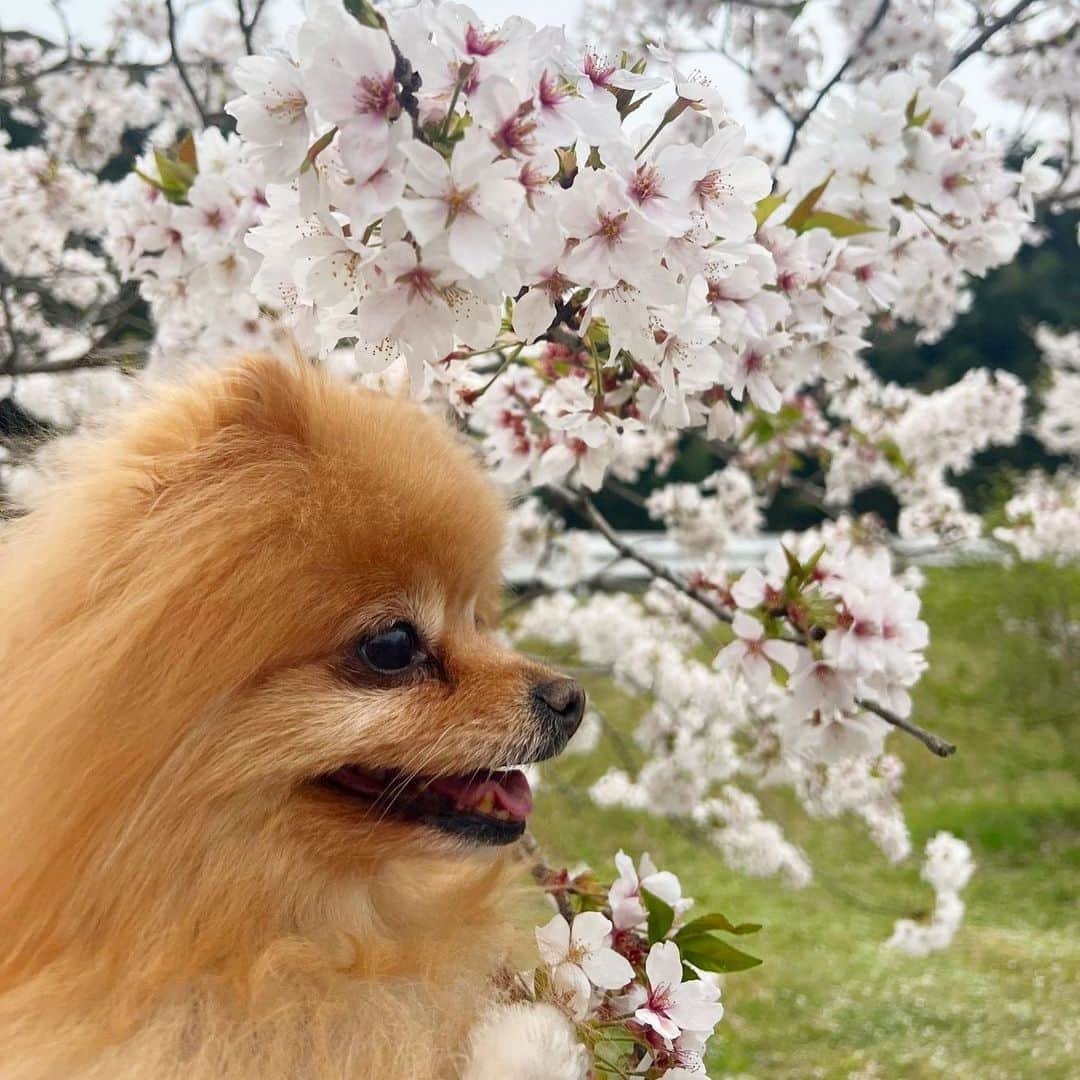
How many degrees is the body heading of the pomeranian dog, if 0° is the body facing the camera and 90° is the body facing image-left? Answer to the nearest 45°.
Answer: approximately 270°

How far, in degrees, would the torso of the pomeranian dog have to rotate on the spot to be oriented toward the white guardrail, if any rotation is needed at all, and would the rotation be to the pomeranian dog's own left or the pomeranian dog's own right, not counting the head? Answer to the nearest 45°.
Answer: approximately 45° to the pomeranian dog's own left
